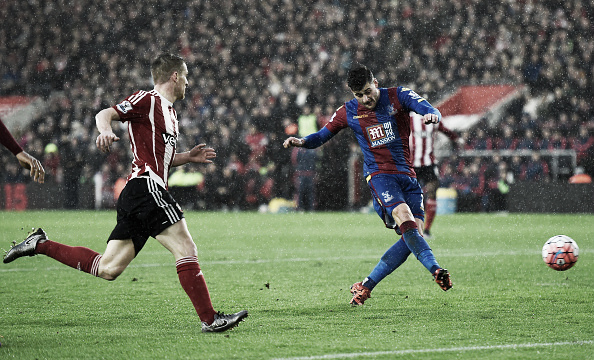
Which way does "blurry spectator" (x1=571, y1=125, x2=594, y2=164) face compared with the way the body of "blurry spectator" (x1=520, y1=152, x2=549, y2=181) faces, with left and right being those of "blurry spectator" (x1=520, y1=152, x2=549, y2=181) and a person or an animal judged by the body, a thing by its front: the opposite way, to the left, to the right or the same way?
the same way

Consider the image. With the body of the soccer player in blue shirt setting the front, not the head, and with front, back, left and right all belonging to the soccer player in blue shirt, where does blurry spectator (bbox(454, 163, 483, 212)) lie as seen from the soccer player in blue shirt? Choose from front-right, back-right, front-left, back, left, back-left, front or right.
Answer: back

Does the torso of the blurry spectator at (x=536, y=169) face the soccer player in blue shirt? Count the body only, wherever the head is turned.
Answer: yes

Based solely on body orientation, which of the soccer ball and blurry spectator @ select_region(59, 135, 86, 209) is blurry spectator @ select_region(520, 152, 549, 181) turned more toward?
the soccer ball

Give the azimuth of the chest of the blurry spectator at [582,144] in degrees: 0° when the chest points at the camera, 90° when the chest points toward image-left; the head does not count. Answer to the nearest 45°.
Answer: approximately 0°

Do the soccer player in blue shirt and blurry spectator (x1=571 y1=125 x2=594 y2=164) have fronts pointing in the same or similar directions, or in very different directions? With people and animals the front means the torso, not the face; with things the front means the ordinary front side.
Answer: same or similar directions

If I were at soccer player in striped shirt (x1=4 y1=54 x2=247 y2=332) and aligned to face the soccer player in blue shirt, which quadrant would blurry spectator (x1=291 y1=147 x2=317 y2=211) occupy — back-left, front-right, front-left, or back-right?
front-left

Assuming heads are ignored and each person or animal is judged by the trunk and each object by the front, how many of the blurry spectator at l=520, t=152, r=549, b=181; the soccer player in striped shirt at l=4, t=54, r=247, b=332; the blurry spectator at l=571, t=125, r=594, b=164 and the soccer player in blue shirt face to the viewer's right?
1

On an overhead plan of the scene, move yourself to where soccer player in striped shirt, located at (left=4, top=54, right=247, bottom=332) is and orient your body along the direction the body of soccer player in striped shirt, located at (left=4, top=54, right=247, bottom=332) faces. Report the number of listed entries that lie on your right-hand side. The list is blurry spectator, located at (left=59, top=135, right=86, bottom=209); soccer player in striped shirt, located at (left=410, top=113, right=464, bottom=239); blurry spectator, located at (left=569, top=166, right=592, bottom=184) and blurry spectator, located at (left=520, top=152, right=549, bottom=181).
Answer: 0

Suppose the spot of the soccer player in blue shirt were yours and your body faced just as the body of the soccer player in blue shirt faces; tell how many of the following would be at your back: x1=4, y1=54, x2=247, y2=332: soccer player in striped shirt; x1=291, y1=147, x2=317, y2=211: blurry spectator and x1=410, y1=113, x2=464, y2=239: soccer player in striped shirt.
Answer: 2

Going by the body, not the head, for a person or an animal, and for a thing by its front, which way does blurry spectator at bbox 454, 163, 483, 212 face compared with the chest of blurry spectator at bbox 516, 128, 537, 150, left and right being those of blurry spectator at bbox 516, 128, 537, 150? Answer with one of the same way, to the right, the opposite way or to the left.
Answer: the same way

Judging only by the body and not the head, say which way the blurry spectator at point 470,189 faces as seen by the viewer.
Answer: toward the camera

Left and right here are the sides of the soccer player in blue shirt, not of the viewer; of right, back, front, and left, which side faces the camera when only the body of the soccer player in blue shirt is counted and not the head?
front

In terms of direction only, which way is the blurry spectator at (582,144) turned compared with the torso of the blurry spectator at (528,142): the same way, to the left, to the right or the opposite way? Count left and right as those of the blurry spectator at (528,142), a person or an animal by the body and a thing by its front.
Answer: the same way

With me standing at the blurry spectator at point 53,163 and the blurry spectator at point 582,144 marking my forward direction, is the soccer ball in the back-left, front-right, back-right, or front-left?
front-right

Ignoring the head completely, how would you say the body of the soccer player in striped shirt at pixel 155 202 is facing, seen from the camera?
to the viewer's right

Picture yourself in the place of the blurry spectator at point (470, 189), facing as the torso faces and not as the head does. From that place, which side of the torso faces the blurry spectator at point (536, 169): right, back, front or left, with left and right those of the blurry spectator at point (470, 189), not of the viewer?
left

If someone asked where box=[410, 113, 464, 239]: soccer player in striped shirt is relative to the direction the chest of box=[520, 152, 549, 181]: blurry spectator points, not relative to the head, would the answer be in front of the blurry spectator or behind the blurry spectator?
in front

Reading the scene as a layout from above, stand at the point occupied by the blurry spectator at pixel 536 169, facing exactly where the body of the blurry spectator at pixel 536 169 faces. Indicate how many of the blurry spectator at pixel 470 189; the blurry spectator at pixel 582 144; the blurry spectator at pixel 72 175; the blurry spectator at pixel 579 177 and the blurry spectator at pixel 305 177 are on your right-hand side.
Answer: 3

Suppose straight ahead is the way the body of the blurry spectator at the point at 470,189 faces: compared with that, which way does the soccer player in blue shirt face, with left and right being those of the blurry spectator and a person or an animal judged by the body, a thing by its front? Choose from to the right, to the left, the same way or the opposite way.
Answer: the same way

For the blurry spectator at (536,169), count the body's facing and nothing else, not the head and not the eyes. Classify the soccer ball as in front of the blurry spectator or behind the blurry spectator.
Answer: in front

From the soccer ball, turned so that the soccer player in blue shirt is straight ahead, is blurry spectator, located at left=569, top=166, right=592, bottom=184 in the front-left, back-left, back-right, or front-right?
back-right

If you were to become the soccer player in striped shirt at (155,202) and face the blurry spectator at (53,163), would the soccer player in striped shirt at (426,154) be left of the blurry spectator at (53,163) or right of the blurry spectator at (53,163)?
right
